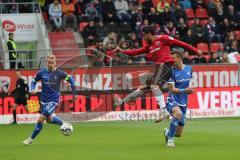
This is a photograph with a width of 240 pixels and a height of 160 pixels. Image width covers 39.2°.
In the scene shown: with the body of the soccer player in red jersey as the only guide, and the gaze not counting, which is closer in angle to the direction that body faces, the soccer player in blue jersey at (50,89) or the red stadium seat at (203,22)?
the soccer player in blue jersey

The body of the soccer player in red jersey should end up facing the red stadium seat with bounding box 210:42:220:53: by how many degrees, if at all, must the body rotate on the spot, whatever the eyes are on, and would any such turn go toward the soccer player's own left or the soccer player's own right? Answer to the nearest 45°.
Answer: approximately 135° to the soccer player's own right

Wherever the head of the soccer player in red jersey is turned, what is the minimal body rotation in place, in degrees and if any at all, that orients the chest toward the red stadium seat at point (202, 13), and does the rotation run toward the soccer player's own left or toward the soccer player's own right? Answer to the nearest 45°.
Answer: approximately 135° to the soccer player's own right

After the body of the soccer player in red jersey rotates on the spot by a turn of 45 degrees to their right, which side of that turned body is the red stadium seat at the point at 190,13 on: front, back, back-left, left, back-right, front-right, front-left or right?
right

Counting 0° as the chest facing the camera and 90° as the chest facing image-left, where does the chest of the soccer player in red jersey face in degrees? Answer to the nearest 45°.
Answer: approximately 45°

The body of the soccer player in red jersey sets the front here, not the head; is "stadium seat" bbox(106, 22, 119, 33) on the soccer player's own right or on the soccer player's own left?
on the soccer player's own right
